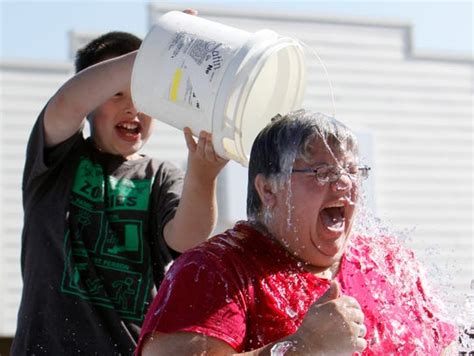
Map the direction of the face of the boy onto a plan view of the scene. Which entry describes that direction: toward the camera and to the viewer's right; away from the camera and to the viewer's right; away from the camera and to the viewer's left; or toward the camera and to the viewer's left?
toward the camera and to the viewer's right

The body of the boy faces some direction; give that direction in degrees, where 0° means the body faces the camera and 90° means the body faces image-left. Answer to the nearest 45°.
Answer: approximately 315°

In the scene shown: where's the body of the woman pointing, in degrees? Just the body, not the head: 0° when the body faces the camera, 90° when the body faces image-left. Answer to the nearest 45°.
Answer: approximately 315°
